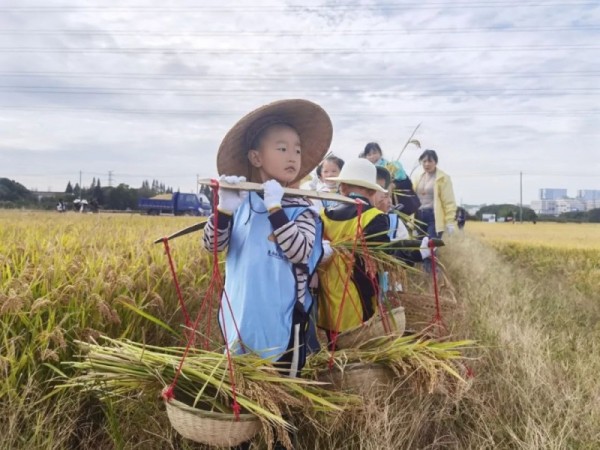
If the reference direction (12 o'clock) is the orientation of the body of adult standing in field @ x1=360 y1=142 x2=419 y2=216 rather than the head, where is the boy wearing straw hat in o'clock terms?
The boy wearing straw hat is roughly at 11 o'clock from the adult standing in field.

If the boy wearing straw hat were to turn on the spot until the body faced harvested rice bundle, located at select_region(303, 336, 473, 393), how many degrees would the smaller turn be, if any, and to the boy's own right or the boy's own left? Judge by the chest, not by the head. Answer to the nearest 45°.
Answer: approximately 135° to the boy's own left

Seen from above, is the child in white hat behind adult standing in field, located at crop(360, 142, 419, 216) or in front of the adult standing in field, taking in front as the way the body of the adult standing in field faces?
in front

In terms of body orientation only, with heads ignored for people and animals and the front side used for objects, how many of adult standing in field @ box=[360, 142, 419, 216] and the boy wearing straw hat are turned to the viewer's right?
0

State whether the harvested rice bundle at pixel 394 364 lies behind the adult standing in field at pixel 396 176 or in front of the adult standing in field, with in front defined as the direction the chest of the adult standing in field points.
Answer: in front

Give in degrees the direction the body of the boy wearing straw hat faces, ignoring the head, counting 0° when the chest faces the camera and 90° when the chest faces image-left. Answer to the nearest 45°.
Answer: approximately 45°

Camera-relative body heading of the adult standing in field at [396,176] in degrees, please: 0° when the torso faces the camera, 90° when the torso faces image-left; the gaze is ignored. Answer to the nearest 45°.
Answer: approximately 45°

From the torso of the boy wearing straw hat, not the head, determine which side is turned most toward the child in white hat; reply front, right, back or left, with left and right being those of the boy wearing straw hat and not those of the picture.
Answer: back

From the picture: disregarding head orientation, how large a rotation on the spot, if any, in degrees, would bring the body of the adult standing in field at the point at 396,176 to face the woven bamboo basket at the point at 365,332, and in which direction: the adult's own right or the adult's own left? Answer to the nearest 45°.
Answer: approximately 45° to the adult's own left
